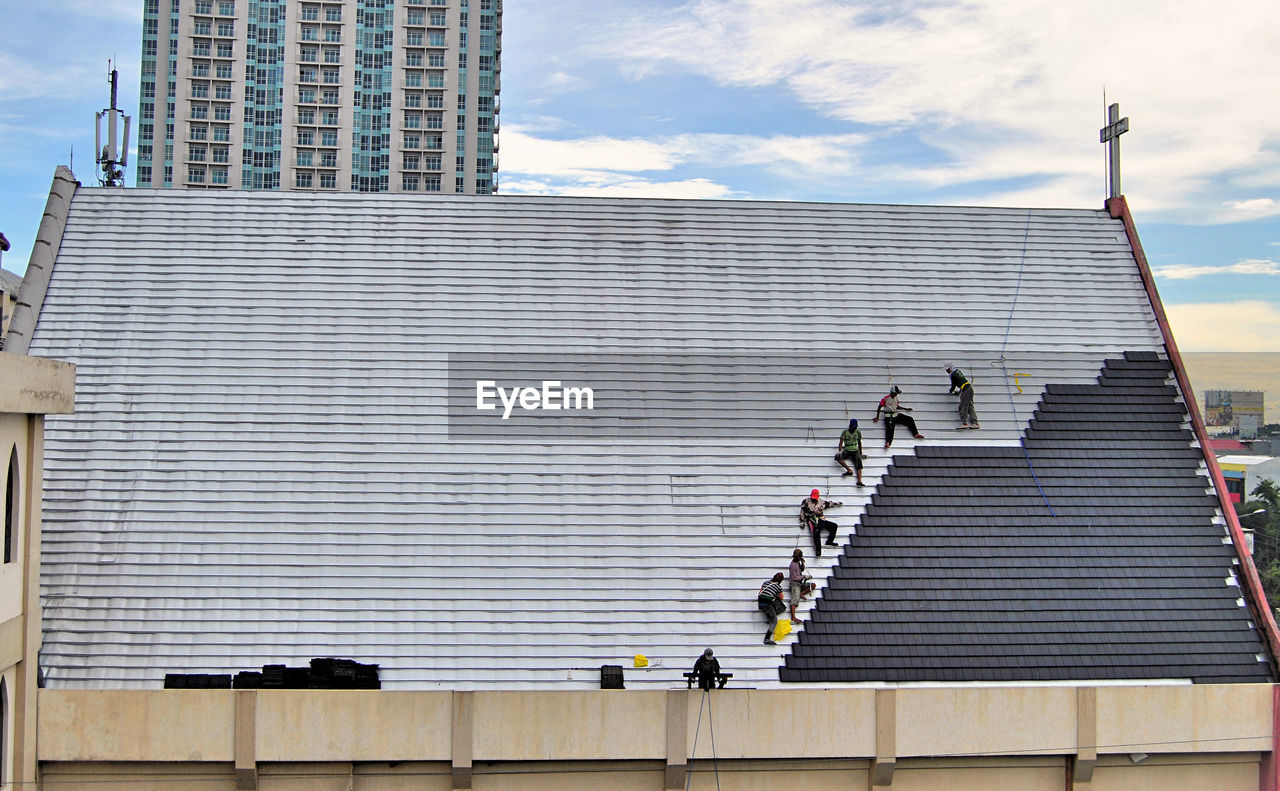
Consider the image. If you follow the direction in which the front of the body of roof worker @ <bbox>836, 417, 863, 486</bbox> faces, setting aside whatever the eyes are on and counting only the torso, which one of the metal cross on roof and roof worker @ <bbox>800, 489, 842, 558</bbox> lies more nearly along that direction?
the roof worker

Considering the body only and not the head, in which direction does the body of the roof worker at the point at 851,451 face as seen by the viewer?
toward the camera

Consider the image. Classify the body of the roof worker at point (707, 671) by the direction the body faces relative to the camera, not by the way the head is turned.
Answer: toward the camera

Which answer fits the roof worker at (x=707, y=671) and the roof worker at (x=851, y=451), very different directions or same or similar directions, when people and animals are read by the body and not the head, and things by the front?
same or similar directions

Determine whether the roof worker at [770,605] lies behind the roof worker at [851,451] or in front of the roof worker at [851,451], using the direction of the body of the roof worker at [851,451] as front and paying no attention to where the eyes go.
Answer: in front

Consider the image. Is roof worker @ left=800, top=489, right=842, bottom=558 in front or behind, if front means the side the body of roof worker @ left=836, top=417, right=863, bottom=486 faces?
in front
